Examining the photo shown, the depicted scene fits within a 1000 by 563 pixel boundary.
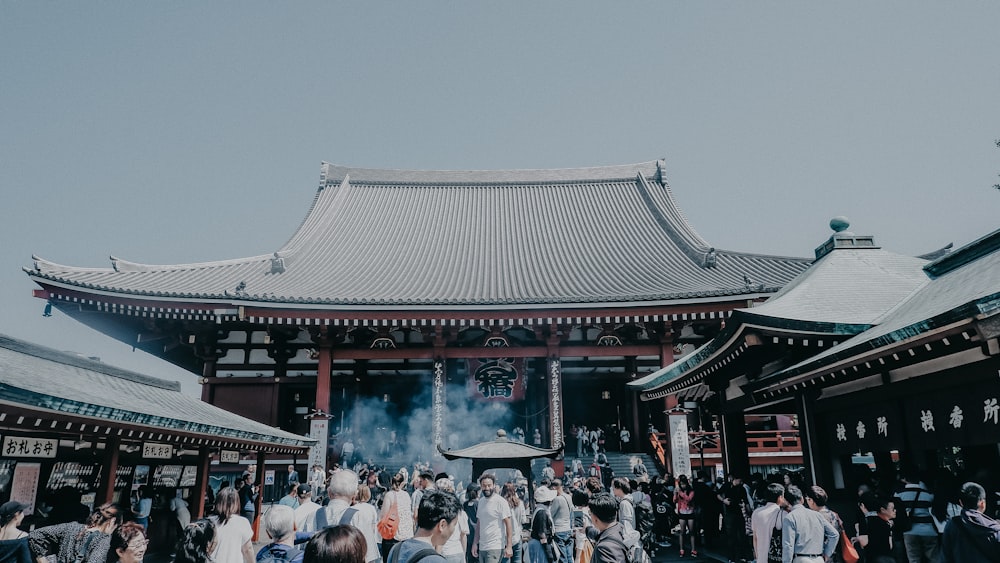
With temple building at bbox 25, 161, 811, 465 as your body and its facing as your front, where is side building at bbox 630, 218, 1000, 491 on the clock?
The side building is roughly at 11 o'clock from the temple building.

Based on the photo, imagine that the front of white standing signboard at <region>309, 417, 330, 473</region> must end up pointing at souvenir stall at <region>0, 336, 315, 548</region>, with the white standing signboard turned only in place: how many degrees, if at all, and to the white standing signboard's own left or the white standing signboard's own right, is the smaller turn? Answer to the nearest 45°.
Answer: approximately 45° to the white standing signboard's own right

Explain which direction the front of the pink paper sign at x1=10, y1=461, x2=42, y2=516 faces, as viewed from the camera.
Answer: facing the viewer

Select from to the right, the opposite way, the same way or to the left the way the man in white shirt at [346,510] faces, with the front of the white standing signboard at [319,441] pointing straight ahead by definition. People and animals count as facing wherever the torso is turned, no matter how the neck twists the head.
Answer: the opposite way

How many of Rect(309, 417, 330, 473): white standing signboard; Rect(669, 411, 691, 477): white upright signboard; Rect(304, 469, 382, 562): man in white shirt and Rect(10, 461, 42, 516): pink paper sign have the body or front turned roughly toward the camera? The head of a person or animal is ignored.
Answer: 3

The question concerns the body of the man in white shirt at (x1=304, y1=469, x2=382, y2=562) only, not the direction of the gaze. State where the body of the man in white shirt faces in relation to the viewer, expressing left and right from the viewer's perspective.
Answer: facing away from the viewer

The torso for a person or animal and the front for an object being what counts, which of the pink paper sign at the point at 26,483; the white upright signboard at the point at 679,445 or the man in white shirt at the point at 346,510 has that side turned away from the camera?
the man in white shirt

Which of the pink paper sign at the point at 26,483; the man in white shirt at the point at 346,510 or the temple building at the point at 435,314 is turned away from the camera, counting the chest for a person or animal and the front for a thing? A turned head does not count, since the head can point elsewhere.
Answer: the man in white shirt

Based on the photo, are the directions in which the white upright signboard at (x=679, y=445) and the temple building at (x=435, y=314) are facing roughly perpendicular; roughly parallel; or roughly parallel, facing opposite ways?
roughly parallel

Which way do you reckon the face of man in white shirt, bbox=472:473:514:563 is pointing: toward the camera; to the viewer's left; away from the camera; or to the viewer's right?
toward the camera

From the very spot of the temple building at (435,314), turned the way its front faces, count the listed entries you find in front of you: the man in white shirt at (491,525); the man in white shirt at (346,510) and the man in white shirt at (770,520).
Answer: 3

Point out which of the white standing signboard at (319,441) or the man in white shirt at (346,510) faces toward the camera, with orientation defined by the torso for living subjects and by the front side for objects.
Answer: the white standing signboard

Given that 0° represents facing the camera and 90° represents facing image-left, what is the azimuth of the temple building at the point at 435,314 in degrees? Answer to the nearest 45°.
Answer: approximately 0°

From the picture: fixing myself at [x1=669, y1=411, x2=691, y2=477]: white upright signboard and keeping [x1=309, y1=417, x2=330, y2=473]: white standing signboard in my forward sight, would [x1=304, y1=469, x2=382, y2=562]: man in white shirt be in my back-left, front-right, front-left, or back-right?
front-left

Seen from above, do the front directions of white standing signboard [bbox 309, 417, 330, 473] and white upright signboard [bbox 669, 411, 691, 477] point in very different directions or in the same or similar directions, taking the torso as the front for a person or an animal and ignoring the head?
same or similar directions

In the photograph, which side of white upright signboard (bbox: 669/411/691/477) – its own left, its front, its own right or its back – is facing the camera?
front

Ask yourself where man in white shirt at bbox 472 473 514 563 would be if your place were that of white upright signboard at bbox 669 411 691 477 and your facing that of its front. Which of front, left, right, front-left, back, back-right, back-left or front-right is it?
front

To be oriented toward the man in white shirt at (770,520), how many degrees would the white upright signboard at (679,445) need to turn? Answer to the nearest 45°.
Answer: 0° — it already faces them
